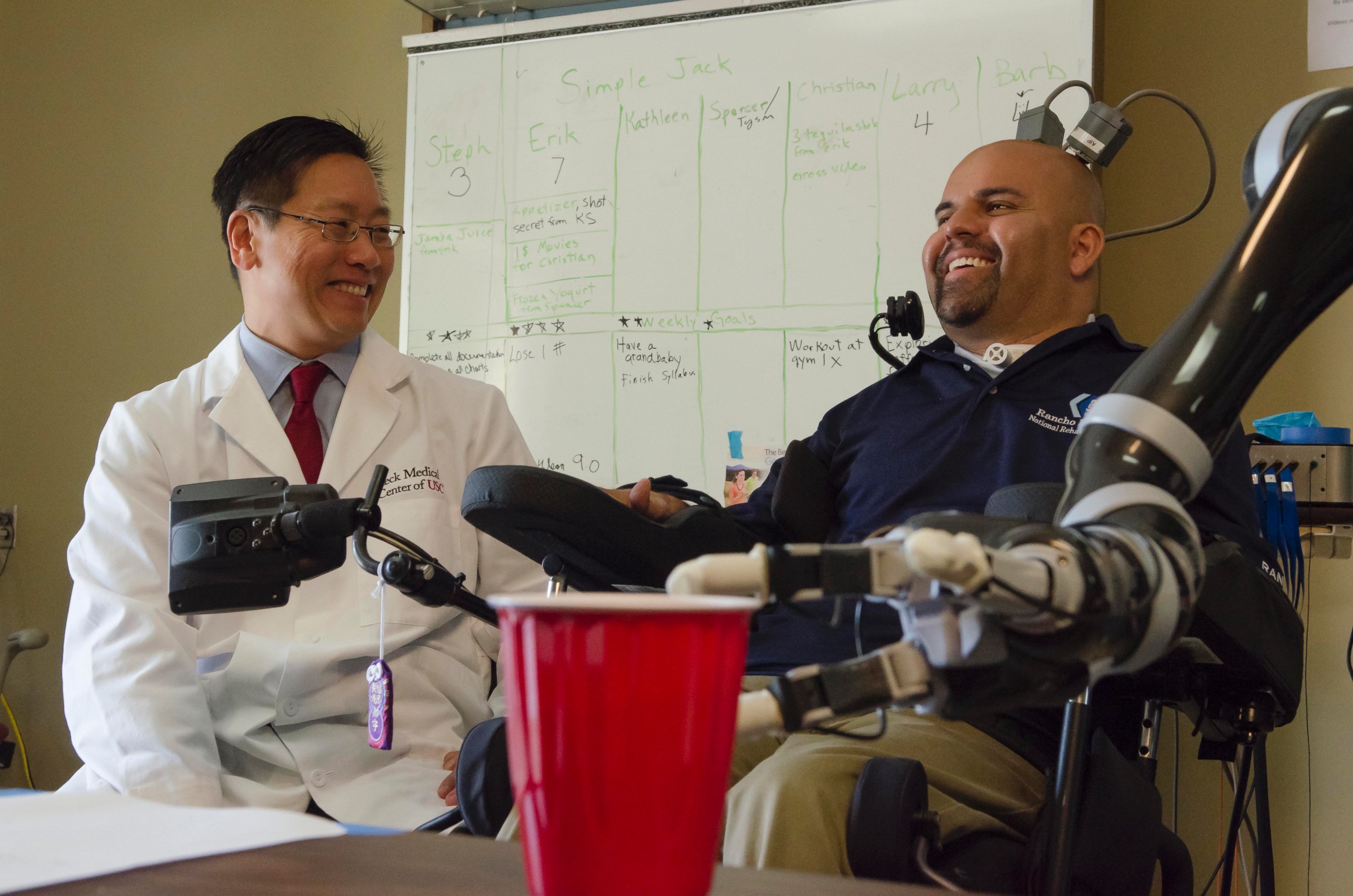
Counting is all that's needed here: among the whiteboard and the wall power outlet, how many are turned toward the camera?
2

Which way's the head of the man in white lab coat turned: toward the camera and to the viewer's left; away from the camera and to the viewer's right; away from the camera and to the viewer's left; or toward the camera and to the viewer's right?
toward the camera and to the viewer's right

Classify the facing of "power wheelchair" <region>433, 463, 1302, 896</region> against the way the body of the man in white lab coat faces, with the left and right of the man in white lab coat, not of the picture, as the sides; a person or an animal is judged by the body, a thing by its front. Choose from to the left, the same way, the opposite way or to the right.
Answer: to the right

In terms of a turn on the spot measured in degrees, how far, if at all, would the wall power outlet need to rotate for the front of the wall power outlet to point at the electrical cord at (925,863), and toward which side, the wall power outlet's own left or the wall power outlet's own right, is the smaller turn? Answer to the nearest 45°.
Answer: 0° — it already faces it

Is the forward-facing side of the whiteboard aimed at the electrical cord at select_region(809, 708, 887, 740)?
yes

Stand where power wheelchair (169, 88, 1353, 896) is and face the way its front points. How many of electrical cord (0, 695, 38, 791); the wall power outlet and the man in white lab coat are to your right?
3

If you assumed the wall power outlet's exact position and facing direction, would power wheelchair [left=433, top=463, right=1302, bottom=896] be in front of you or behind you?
in front

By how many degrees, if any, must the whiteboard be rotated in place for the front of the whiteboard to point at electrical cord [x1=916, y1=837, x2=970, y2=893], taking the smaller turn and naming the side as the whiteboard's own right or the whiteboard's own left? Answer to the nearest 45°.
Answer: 0° — it already faces it

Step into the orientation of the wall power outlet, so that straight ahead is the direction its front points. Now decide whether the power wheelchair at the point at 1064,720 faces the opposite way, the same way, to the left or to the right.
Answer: to the right

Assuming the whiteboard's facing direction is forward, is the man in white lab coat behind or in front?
in front

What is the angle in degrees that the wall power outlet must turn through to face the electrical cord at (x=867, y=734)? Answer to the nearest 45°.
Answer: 0° — it already faces it
